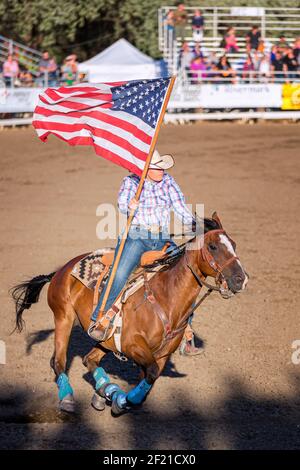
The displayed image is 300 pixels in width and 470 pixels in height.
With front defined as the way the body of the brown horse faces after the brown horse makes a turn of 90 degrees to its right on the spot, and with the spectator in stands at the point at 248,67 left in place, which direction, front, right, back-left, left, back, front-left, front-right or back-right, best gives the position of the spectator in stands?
back-right

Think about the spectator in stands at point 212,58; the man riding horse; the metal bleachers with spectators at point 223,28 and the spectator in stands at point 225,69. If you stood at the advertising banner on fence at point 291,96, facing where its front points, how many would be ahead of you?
1

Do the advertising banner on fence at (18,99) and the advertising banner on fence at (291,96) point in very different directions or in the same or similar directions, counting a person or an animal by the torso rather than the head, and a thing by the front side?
same or similar directions

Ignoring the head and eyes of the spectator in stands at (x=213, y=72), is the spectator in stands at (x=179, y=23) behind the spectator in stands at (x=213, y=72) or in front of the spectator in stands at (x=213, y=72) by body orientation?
behind

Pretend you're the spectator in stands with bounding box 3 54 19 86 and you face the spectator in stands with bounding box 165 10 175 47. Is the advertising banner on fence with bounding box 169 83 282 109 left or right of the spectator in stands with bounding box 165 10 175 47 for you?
right

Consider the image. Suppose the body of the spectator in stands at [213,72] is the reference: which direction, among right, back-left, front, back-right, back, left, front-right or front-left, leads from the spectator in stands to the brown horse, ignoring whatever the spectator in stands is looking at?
front

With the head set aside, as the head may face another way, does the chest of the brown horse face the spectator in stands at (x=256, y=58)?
no

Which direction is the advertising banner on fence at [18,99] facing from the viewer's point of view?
toward the camera

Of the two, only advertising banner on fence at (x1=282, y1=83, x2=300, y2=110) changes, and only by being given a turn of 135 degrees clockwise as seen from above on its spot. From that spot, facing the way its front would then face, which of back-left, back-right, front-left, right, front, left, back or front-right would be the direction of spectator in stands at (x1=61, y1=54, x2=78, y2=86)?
front-left

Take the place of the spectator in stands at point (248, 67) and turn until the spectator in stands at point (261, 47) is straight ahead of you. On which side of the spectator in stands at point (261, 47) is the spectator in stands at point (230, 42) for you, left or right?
left

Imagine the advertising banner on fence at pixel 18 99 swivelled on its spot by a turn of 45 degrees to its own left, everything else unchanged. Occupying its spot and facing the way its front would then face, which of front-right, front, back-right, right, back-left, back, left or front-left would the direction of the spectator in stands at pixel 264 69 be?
front-left

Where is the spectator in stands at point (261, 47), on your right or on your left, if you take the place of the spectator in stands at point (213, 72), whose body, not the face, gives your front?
on your left

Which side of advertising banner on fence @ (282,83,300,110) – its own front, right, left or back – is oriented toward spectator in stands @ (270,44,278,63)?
back

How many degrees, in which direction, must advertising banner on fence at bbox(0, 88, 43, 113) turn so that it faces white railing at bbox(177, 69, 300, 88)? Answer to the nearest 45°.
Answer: approximately 90° to its left

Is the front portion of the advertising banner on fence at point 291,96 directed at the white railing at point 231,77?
no

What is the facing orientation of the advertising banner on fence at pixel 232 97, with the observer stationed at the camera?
facing the viewer

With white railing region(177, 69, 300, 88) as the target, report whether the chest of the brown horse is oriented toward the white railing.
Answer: no

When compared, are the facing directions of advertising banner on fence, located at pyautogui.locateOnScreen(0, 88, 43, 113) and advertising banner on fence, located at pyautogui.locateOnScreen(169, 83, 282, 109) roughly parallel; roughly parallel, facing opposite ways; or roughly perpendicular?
roughly parallel

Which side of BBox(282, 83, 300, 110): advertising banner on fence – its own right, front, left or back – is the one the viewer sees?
front
